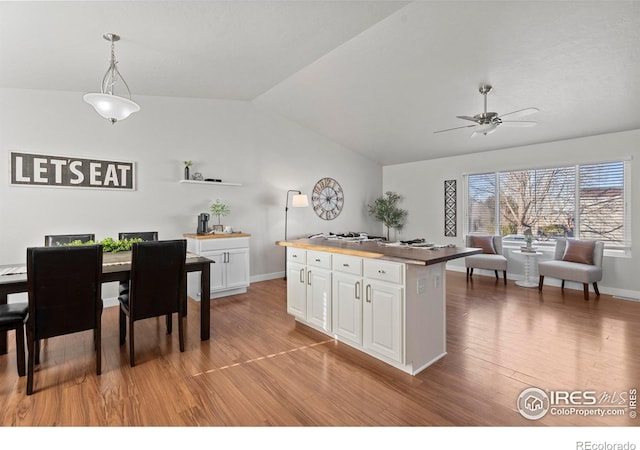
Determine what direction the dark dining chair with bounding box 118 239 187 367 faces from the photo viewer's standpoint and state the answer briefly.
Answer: facing away from the viewer and to the left of the viewer

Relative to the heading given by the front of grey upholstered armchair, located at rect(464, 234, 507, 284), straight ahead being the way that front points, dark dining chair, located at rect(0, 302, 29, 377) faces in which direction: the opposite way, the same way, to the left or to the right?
the opposite way

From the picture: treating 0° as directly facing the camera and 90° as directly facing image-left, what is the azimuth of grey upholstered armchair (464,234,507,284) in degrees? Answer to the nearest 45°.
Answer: approximately 0°
